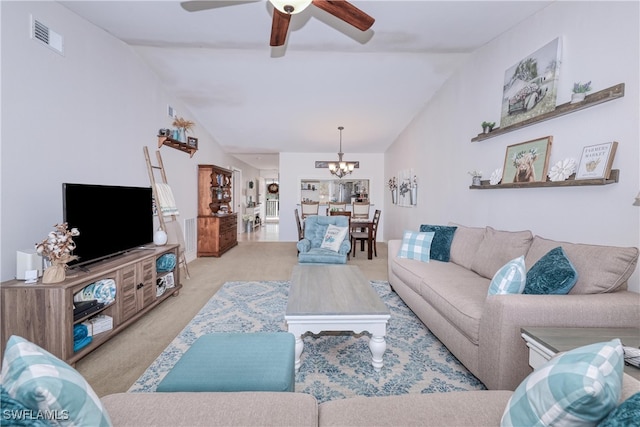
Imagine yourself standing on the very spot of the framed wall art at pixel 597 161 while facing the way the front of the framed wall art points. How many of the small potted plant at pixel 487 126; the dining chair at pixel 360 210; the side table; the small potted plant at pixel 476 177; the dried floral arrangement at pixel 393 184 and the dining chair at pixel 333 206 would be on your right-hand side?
5

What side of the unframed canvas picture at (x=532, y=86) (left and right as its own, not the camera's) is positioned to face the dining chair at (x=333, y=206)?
right

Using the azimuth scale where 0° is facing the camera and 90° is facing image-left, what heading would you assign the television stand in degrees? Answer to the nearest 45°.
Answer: approximately 315°

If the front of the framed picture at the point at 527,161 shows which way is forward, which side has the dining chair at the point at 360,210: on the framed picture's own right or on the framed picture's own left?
on the framed picture's own right

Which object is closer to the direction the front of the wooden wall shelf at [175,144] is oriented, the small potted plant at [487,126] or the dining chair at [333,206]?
the small potted plant

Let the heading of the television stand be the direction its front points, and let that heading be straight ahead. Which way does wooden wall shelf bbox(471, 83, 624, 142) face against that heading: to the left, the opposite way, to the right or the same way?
the opposite way

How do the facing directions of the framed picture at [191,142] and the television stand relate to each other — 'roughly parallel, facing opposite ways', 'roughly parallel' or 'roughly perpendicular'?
roughly parallel

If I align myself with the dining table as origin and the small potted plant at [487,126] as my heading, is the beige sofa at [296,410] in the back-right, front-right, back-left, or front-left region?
front-right

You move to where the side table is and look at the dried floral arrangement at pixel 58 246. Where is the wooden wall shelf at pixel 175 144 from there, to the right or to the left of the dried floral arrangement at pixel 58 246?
right

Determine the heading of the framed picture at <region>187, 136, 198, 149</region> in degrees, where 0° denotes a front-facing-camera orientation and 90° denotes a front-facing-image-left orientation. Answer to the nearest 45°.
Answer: approximately 315°

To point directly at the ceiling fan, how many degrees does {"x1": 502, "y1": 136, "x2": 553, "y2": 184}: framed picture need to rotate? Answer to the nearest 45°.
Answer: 0° — it already faces it

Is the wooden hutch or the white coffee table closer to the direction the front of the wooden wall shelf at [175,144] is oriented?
the white coffee table

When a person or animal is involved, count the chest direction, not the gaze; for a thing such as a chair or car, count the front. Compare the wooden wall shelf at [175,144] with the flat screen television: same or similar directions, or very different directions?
same or similar directions

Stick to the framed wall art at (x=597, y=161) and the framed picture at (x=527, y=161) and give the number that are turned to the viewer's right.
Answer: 0

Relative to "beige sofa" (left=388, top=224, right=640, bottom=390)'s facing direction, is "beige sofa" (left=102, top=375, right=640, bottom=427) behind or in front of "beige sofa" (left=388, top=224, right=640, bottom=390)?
in front

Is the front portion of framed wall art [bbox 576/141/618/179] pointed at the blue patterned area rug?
yes

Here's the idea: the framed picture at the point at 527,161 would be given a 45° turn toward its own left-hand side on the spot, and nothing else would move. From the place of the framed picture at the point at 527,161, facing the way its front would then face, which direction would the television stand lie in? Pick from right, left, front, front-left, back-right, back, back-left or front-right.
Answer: front-right

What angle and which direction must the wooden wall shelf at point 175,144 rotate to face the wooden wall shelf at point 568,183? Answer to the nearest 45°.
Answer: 0° — it already faces it

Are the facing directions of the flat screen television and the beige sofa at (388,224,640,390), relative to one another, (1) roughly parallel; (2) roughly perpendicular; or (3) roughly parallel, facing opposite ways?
roughly parallel, facing opposite ways

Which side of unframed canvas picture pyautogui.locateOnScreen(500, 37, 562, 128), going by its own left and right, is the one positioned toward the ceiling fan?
front

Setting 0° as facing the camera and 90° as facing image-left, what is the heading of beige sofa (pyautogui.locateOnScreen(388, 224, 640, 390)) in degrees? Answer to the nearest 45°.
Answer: approximately 45°

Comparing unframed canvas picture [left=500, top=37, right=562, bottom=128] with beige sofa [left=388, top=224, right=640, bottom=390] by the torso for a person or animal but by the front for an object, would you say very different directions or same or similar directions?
same or similar directions

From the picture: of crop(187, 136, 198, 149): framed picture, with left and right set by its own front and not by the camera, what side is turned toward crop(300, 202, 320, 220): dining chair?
left

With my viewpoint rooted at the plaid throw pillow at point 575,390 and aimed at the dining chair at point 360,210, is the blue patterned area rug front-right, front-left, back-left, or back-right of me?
front-left
